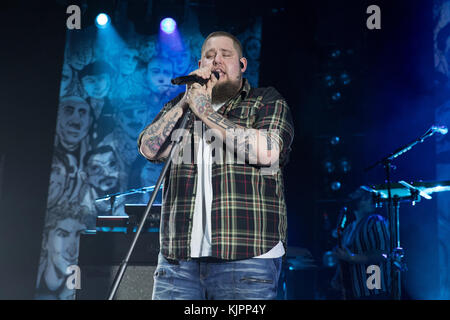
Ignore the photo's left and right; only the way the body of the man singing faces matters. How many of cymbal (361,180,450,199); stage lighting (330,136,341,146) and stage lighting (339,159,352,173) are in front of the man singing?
0

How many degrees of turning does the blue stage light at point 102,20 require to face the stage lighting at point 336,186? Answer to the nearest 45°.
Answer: approximately 45° to its left

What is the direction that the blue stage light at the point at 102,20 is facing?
toward the camera

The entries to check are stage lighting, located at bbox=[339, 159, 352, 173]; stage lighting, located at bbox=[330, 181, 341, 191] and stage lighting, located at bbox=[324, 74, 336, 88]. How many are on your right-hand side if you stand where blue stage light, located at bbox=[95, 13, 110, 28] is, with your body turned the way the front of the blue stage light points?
0

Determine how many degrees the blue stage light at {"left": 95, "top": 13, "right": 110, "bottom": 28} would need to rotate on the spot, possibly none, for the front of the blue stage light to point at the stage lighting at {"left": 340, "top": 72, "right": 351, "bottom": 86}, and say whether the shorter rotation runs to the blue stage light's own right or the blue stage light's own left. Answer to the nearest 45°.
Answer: approximately 45° to the blue stage light's own left

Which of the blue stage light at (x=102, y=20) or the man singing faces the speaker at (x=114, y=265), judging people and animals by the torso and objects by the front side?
the blue stage light

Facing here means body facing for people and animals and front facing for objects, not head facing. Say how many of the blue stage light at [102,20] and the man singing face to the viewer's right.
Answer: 0

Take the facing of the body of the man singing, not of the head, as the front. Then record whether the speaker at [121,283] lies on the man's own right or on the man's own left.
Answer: on the man's own right

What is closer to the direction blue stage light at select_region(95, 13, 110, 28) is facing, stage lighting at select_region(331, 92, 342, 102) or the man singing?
the man singing

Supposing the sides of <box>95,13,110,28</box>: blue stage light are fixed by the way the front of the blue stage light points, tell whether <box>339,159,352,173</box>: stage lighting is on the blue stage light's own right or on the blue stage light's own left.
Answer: on the blue stage light's own left

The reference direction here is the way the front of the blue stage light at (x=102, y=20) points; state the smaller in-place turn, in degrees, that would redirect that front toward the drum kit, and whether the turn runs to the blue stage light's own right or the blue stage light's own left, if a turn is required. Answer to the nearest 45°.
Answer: approximately 45° to the blue stage light's own left

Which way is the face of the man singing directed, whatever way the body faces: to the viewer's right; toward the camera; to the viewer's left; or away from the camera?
toward the camera

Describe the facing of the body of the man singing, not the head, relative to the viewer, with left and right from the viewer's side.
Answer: facing the viewer and to the left of the viewer

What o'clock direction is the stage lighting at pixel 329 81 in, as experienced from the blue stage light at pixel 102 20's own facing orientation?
The stage lighting is roughly at 10 o'clock from the blue stage light.

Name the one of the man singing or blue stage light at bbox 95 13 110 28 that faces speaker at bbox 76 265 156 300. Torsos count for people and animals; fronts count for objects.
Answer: the blue stage light

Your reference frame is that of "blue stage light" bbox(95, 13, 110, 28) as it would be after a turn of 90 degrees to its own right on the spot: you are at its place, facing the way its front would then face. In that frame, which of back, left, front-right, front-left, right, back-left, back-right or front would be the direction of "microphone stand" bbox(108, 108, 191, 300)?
left

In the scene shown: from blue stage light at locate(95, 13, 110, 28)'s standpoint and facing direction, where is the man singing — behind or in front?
in front
